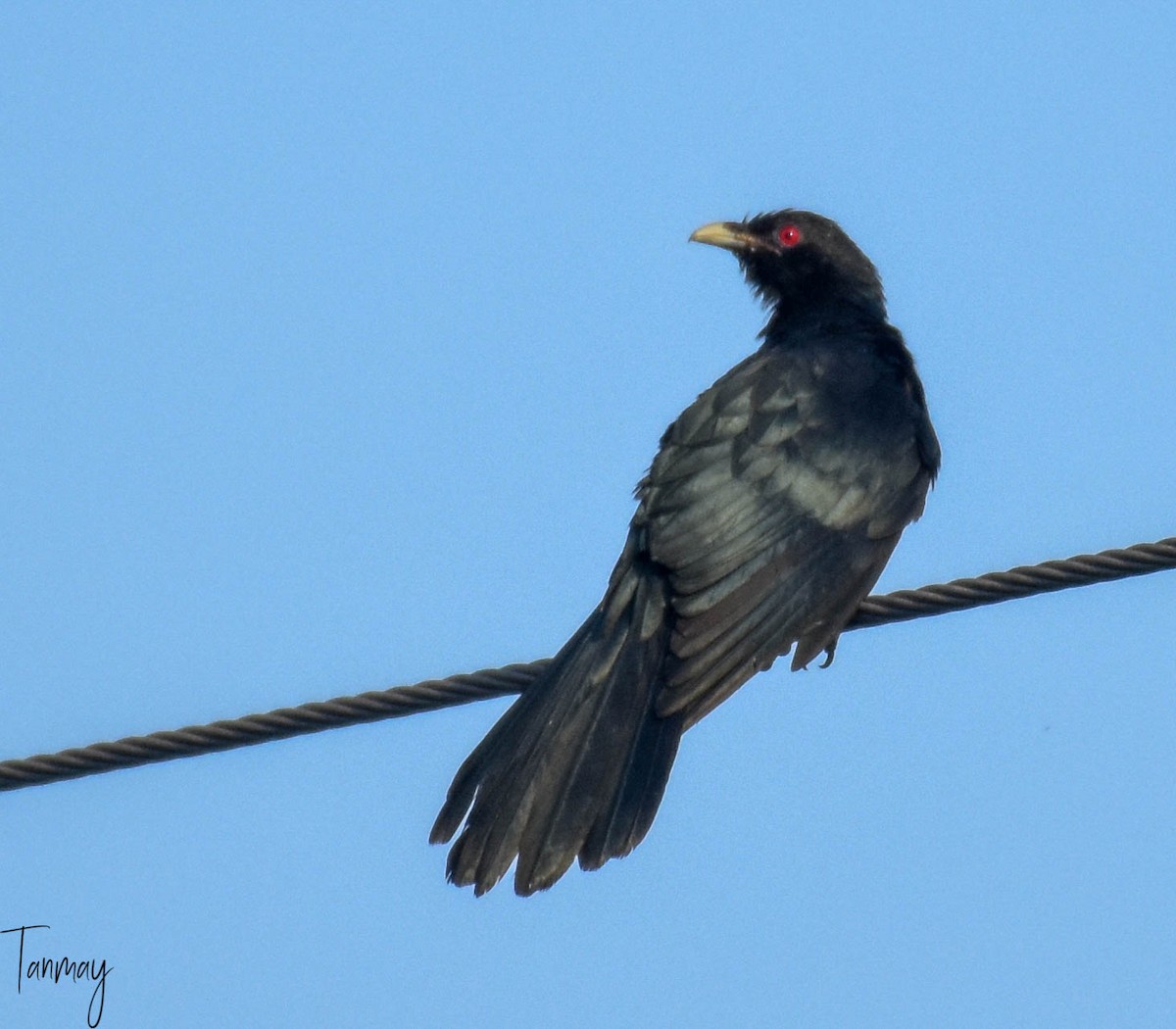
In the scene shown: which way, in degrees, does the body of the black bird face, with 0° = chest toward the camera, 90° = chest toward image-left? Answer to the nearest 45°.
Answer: approximately 225°
